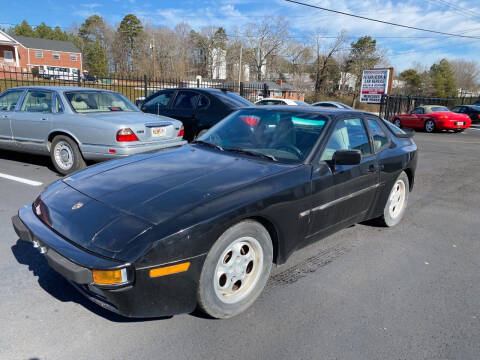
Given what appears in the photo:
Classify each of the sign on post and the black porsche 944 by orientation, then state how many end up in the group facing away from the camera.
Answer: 0

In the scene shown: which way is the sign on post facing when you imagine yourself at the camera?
facing the viewer and to the left of the viewer

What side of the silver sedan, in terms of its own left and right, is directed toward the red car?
right

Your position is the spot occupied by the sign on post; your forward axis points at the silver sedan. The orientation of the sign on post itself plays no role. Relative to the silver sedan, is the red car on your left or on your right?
left

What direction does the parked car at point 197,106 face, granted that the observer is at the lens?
facing away from the viewer and to the left of the viewer

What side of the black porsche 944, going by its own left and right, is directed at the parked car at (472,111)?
back

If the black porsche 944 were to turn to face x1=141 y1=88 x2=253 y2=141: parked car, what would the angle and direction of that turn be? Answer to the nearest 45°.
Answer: approximately 135° to its right

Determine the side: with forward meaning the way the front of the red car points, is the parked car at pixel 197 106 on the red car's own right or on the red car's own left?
on the red car's own left

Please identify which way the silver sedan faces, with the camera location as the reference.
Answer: facing away from the viewer and to the left of the viewer

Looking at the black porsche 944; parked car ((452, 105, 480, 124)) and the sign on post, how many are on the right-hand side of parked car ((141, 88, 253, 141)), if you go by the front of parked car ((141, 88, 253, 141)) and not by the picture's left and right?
2

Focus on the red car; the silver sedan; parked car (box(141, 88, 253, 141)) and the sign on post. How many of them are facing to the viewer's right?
0

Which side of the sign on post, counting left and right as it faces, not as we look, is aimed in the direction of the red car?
left
